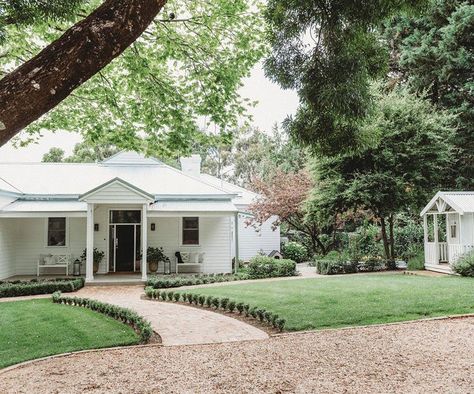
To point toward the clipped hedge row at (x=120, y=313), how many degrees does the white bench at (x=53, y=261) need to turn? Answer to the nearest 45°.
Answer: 0° — it already faces it

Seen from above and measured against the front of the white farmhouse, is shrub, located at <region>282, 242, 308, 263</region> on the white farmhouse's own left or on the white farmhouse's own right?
on the white farmhouse's own left

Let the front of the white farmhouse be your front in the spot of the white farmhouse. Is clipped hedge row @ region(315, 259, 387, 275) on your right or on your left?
on your left

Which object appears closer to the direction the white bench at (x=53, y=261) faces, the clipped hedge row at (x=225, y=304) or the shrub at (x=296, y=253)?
the clipped hedge row

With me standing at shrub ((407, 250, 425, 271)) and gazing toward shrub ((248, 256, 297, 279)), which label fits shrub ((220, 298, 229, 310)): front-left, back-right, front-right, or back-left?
front-left

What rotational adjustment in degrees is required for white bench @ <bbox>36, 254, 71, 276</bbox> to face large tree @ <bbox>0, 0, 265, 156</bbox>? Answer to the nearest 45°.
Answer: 0° — it already faces it

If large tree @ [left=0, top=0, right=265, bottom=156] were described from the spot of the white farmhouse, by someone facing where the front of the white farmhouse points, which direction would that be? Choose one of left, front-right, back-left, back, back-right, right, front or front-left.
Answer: front

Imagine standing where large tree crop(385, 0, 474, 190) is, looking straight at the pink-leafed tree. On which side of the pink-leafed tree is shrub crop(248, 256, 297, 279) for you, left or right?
left

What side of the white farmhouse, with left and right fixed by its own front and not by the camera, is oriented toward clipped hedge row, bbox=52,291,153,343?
front

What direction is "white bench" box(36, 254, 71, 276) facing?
toward the camera

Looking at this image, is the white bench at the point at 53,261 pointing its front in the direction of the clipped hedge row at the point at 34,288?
yes

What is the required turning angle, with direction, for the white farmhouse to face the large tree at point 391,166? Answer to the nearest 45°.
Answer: approximately 90° to its left

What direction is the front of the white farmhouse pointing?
toward the camera
